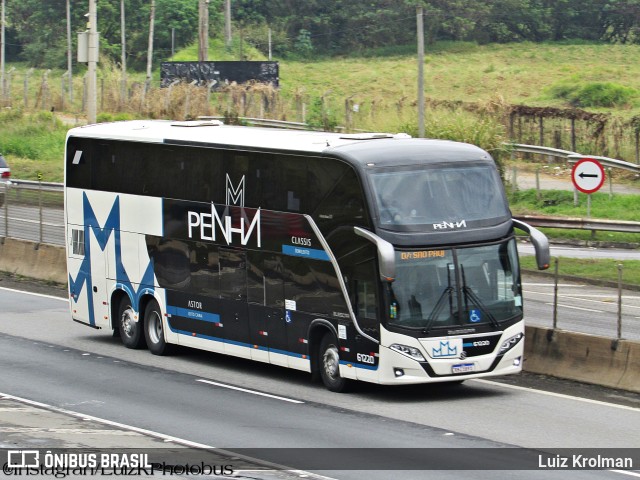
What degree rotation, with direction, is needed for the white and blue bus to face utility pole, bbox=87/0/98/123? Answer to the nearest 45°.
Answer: approximately 135° to its left

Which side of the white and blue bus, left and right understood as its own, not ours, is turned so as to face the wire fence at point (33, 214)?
back

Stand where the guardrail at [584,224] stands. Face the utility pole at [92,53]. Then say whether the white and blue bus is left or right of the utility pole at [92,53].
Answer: left

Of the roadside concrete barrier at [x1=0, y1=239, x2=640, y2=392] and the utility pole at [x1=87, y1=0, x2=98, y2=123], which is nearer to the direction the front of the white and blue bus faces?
the roadside concrete barrier

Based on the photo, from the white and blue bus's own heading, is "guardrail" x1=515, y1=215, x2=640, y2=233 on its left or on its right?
on its left

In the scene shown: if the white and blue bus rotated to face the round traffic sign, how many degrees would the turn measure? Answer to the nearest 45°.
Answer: approximately 90° to its left

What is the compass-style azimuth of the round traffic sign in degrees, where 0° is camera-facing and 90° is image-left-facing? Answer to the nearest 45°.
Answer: approximately 0°

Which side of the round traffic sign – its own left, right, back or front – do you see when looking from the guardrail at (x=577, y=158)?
back

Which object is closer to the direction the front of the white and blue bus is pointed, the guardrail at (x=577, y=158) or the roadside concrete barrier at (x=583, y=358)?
the roadside concrete barrier

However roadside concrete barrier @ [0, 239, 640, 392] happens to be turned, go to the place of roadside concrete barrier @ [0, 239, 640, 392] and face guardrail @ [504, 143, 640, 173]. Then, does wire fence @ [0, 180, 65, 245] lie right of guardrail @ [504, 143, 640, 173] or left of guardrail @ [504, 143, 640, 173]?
left

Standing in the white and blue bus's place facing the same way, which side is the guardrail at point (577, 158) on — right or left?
on its left

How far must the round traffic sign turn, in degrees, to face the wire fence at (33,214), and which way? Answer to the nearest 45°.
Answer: approximately 90° to its right

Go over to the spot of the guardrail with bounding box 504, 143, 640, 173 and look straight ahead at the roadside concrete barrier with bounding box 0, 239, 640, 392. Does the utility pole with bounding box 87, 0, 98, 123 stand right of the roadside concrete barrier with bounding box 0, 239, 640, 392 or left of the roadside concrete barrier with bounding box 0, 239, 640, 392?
right
